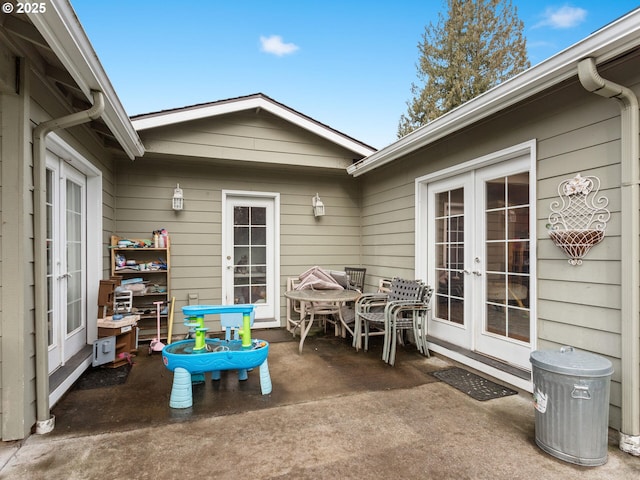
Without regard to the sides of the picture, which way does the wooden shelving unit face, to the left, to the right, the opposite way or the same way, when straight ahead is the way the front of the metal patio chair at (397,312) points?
to the left

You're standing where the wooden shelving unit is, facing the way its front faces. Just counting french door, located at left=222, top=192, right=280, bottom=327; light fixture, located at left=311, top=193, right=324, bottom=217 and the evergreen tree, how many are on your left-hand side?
3

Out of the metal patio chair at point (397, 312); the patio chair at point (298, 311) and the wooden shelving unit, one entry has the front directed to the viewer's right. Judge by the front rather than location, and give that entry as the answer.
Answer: the patio chair

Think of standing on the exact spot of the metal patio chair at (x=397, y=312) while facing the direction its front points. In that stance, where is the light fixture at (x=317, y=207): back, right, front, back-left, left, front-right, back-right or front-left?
right

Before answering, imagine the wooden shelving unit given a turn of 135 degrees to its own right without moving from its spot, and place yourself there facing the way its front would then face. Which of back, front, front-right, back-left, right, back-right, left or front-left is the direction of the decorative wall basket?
back

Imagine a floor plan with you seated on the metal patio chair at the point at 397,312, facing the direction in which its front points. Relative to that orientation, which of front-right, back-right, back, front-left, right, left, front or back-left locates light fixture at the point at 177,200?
front-right

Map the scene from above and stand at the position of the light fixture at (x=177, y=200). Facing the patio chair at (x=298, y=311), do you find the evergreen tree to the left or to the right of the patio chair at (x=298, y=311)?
left

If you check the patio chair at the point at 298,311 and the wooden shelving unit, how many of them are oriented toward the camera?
1

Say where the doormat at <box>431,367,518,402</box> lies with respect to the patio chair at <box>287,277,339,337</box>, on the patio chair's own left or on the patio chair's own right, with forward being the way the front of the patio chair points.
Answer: on the patio chair's own left

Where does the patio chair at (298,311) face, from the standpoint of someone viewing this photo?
facing to the right of the viewer

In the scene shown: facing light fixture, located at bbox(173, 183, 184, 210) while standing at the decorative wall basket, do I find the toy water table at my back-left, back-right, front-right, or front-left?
front-left

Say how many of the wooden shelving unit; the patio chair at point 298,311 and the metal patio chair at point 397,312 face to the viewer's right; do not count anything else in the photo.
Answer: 1

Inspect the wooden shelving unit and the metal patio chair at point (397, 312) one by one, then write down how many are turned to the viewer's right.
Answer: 0

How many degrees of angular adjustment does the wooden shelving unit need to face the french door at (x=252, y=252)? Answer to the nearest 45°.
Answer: approximately 90° to its left

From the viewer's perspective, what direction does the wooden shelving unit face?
toward the camera

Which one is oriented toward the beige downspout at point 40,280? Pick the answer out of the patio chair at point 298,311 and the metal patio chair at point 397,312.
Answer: the metal patio chair

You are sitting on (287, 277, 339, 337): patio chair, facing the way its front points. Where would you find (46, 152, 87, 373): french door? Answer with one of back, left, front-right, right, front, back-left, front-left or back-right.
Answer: back-right
